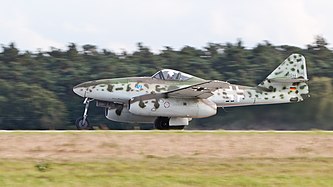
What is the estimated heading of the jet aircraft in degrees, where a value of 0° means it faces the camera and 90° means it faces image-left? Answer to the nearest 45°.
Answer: approximately 90°
